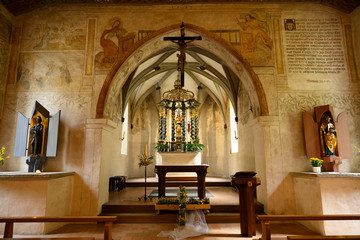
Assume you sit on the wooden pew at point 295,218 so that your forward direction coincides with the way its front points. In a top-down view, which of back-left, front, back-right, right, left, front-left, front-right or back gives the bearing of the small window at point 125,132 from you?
front-left

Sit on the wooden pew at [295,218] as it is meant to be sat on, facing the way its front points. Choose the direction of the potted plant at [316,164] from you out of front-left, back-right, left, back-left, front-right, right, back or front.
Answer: front

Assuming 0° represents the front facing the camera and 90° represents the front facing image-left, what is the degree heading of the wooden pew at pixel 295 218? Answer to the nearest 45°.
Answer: approximately 180°

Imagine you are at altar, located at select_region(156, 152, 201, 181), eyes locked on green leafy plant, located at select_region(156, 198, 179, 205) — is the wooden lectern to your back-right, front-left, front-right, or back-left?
front-left

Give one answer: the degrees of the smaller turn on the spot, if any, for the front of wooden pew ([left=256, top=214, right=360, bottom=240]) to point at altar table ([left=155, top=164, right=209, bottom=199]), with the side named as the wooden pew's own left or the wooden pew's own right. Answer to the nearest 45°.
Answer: approximately 45° to the wooden pew's own left

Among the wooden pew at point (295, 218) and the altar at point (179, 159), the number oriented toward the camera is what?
1

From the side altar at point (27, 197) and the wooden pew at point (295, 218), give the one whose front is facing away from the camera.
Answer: the wooden pew

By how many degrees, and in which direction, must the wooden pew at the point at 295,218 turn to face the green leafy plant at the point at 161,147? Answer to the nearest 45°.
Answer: approximately 45° to its left

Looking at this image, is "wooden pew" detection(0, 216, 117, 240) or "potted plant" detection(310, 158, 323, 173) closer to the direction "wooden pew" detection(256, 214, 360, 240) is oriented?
the potted plant

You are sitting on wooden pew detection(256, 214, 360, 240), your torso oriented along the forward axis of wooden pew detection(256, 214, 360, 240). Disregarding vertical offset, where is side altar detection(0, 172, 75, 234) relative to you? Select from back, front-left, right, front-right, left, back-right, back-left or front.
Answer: left

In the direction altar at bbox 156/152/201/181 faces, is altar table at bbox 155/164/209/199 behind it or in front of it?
in front

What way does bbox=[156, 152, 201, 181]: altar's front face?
toward the camera

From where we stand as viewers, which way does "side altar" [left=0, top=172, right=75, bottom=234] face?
facing the viewer

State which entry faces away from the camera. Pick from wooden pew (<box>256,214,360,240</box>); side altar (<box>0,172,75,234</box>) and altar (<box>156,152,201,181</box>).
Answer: the wooden pew

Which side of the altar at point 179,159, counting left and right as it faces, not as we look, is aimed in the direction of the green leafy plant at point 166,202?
front

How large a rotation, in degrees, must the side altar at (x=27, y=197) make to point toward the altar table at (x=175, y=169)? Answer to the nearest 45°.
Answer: approximately 90° to its left

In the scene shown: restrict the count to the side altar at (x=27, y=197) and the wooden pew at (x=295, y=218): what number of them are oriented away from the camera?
1
